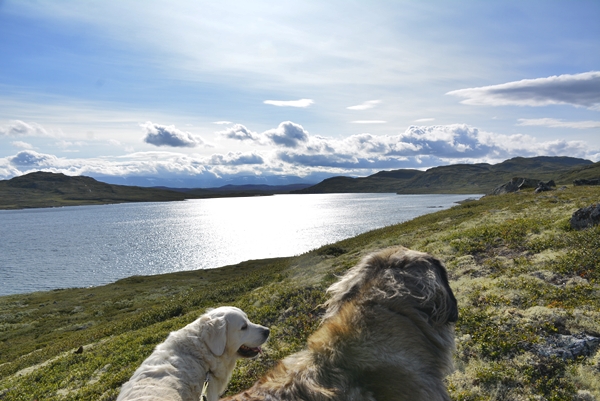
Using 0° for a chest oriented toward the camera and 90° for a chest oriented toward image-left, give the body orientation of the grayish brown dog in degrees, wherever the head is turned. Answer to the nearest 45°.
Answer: approximately 225°

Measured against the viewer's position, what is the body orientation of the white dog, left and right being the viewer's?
facing to the right of the viewer

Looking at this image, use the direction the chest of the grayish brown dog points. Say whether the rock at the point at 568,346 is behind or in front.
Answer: in front

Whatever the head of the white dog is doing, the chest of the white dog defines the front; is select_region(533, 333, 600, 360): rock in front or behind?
in front

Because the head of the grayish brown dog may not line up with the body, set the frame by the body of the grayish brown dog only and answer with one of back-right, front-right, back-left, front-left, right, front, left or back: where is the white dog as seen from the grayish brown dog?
left

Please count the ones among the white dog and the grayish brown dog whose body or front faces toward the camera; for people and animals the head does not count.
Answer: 0

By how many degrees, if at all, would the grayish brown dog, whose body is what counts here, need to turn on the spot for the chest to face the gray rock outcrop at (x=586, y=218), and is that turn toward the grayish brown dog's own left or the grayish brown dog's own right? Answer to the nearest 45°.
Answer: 0° — it already faces it

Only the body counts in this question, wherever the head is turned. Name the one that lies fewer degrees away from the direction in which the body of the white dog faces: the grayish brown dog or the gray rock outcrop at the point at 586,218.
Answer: the gray rock outcrop

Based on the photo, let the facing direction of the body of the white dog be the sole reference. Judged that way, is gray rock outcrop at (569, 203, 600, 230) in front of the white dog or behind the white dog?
in front
